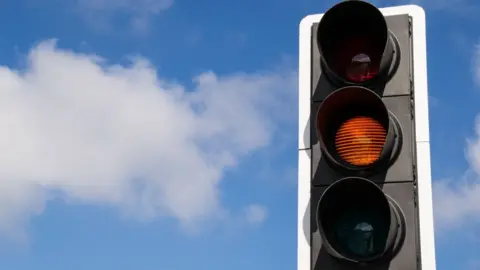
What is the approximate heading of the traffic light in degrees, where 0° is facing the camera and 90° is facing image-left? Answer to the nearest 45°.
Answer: approximately 0°
